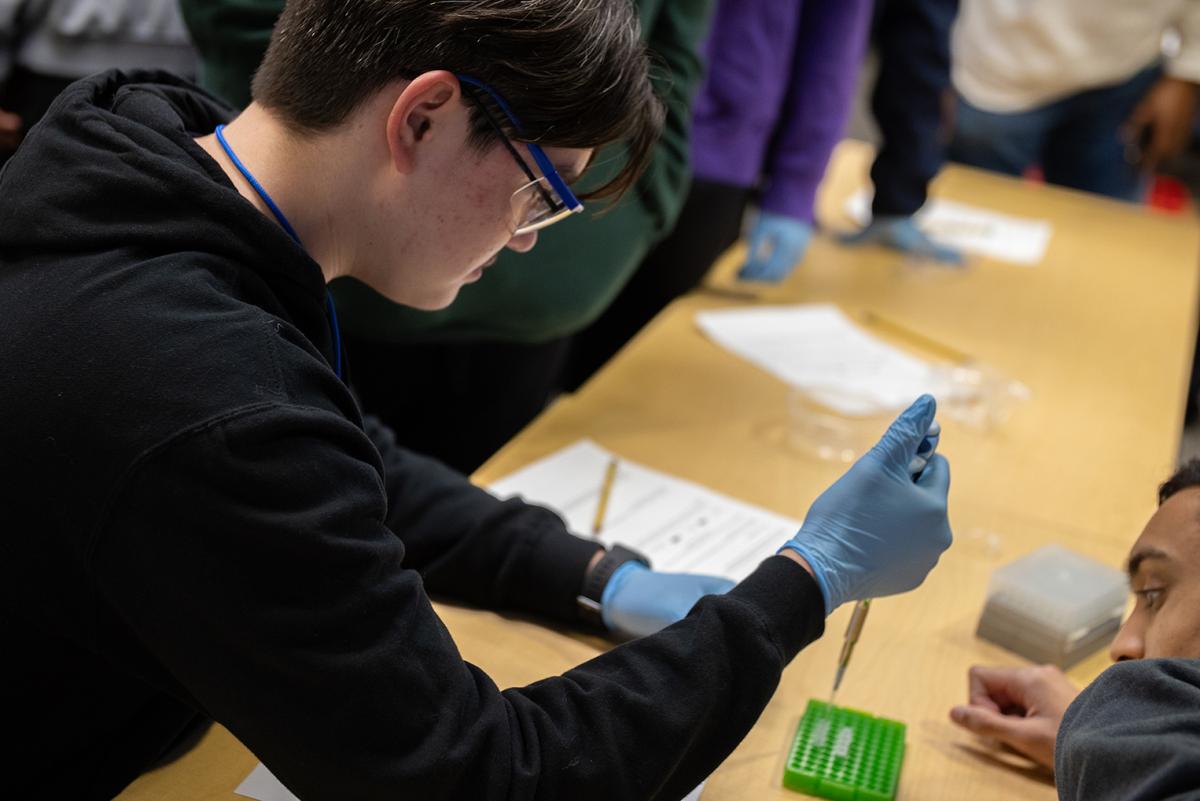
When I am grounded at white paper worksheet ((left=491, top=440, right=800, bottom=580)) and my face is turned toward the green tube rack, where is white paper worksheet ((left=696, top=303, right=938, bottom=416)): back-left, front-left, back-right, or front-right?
back-left

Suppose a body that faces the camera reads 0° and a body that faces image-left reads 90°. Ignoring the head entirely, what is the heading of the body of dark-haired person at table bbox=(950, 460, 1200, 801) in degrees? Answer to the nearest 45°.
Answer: approximately 90°

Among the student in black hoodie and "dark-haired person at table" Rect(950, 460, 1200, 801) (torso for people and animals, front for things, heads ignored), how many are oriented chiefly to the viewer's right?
1

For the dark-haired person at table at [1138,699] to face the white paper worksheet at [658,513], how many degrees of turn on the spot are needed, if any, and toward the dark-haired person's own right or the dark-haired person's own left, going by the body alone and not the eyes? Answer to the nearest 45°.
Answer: approximately 45° to the dark-haired person's own right

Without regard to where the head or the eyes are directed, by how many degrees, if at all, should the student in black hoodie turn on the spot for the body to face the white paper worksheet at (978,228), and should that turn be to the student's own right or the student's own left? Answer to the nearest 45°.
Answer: approximately 45° to the student's own left

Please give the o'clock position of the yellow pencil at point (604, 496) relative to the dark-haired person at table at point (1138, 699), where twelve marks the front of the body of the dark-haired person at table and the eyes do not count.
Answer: The yellow pencil is roughly at 1 o'clock from the dark-haired person at table.

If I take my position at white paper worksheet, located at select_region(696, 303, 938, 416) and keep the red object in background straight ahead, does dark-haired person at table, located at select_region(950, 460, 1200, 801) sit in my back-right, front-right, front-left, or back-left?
back-right

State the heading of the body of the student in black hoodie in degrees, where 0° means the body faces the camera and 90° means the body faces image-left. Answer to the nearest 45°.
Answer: approximately 270°
